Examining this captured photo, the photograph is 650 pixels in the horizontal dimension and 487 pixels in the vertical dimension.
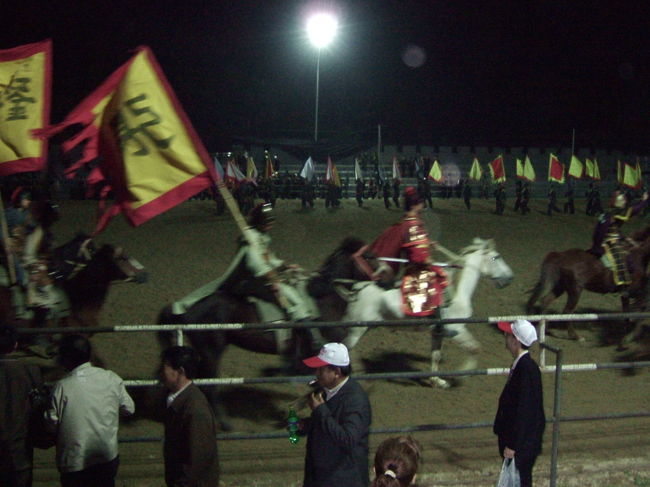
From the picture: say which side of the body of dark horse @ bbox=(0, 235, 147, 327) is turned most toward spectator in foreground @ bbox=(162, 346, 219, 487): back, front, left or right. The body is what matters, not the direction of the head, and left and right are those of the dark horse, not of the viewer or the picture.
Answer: right

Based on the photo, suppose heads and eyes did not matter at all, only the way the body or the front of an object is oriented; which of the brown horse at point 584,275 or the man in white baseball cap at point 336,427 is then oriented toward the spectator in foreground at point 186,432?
the man in white baseball cap

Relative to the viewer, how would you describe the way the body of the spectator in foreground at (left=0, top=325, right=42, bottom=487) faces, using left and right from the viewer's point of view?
facing away from the viewer

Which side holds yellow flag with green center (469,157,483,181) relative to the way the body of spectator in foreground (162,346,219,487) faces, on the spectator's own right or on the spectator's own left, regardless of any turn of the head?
on the spectator's own right

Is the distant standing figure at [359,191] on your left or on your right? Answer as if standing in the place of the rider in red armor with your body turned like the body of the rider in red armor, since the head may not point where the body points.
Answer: on your left

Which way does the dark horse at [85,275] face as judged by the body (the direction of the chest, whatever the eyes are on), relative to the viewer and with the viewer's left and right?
facing to the right of the viewer

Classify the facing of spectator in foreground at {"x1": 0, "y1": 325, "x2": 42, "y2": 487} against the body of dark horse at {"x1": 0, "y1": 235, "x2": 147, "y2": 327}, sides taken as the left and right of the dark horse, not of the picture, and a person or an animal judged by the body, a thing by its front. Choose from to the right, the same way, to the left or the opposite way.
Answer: to the left

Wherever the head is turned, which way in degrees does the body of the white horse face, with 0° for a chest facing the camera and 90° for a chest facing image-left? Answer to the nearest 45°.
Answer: approximately 270°

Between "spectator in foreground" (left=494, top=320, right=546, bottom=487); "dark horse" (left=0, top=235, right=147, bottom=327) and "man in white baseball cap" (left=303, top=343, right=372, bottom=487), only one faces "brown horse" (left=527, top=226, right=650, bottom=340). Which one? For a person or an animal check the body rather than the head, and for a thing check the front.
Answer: the dark horse

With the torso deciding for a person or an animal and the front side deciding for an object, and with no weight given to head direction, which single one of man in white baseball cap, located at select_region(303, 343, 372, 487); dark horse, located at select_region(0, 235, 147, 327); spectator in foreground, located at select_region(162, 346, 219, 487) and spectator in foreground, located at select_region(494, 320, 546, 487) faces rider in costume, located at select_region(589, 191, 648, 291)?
the dark horse

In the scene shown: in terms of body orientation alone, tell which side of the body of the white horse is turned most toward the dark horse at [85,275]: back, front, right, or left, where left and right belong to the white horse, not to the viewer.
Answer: back
